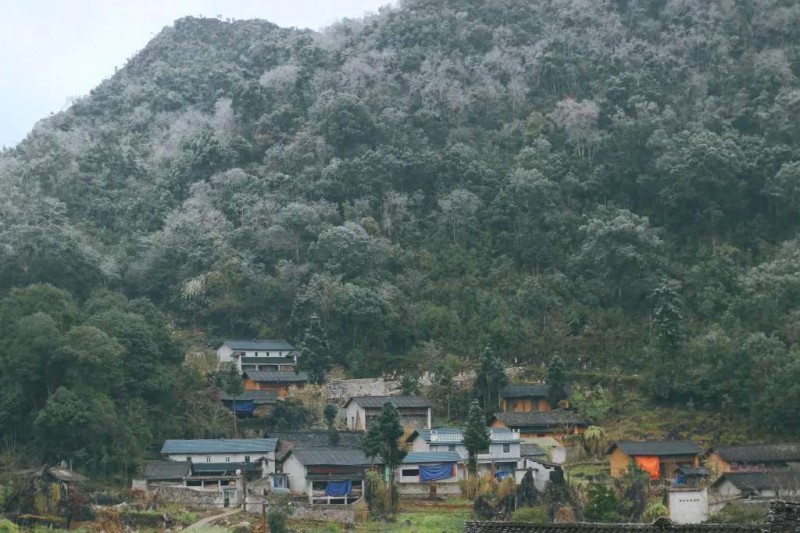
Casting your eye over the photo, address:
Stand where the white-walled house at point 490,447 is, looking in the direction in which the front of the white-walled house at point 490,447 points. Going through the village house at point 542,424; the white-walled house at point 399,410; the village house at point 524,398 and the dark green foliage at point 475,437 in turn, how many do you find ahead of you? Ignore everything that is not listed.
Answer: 1

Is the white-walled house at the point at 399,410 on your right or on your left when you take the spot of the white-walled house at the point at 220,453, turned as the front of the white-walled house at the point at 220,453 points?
on your left

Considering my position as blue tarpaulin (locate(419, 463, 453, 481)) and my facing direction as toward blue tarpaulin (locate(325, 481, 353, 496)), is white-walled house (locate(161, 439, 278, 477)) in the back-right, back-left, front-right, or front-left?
front-right

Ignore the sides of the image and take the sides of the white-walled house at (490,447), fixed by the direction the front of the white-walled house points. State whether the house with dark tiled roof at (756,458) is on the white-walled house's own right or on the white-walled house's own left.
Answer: on the white-walled house's own left

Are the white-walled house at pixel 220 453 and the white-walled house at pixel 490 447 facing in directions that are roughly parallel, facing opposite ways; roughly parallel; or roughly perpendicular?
roughly parallel

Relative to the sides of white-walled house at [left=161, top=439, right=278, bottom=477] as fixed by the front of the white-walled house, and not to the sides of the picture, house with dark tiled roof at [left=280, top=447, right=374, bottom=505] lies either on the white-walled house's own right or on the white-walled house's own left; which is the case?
on the white-walled house's own left

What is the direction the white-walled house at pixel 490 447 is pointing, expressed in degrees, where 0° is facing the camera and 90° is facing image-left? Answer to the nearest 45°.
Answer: approximately 0°

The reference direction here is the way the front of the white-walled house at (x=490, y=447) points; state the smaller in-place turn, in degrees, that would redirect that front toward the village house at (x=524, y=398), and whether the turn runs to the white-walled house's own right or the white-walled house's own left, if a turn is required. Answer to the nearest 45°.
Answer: approximately 180°

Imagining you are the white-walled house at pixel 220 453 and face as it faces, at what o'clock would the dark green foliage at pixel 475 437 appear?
The dark green foliage is roughly at 10 o'clock from the white-walled house.

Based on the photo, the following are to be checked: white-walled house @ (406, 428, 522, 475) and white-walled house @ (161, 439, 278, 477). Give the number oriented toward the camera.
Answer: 2

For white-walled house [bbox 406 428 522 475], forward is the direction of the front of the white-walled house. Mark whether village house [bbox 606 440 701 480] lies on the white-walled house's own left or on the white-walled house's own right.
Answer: on the white-walled house's own left

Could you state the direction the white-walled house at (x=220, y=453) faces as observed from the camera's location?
facing the viewer

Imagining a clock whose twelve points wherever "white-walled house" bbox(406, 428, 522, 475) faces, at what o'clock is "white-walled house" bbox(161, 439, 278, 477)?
"white-walled house" bbox(161, 439, 278, 477) is roughly at 3 o'clock from "white-walled house" bbox(406, 428, 522, 475).

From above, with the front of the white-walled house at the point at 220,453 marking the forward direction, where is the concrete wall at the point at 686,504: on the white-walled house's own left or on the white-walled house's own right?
on the white-walled house's own left

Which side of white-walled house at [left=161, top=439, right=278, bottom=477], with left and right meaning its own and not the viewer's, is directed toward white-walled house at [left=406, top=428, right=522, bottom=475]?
left

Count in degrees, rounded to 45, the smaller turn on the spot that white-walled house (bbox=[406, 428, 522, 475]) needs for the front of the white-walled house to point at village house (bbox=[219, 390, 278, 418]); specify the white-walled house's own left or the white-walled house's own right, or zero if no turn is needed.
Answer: approximately 135° to the white-walled house's own right

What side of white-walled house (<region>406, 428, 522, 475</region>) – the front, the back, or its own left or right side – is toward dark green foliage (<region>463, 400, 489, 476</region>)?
front

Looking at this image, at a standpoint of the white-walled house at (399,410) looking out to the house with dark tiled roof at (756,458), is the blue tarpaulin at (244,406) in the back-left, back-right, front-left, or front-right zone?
back-right
